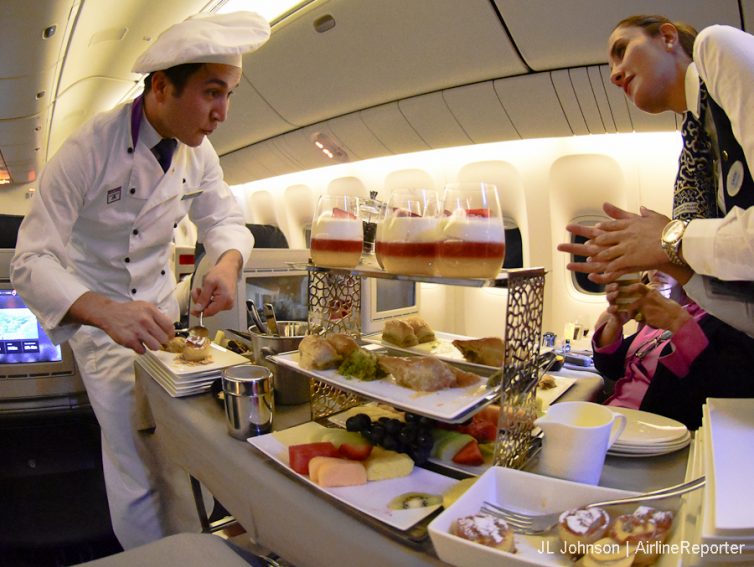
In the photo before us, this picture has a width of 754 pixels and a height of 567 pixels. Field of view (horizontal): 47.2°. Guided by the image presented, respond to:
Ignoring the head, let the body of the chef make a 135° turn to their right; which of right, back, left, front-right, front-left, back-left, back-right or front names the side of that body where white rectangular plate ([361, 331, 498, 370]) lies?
back-left

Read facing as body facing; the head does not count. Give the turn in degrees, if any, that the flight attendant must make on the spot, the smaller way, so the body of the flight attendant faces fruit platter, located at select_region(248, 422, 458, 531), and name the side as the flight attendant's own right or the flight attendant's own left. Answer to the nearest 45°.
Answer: approximately 45° to the flight attendant's own left

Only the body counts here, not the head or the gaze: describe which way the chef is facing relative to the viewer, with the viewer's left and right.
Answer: facing the viewer and to the right of the viewer

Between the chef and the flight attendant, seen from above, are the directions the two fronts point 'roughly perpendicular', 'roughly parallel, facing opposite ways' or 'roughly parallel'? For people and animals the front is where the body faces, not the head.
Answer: roughly parallel, facing opposite ways

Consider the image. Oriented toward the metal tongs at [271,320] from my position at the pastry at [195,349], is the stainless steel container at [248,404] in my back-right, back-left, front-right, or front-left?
front-right

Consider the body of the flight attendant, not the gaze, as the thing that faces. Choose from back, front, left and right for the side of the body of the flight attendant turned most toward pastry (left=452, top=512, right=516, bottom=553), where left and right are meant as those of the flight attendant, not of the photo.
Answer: left

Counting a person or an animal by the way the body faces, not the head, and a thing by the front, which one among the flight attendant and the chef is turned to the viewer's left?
the flight attendant

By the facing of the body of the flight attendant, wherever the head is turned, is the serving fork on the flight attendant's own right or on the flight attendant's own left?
on the flight attendant's own left

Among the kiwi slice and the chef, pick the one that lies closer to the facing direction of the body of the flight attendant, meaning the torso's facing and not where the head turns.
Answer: the chef

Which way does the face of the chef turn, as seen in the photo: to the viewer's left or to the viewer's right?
to the viewer's right

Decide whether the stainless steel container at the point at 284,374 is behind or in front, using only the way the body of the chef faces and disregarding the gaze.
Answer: in front

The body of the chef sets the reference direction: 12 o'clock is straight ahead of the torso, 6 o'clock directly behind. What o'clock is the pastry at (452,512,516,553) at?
The pastry is roughly at 1 o'clock from the chef.

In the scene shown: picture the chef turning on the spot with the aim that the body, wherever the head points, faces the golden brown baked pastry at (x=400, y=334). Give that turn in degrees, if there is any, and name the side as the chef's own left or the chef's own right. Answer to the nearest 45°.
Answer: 0° — they already face it

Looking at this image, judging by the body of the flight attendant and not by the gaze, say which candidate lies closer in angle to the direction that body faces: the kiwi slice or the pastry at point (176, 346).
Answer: the pastry

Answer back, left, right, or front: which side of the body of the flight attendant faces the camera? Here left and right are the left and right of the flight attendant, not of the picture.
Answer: left

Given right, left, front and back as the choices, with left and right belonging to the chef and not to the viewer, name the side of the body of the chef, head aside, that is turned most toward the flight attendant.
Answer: front
